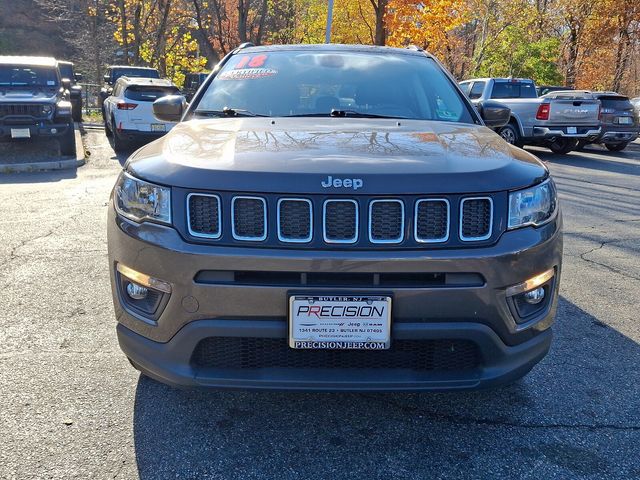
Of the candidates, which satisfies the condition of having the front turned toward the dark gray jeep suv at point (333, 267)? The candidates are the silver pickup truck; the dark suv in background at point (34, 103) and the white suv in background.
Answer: the dark suv in background

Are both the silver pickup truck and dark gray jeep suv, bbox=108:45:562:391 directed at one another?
no

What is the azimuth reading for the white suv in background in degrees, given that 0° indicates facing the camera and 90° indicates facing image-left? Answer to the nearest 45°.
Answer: approximately 180°

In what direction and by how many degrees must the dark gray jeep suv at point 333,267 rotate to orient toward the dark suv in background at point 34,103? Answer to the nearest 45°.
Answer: approximately 135° to its right

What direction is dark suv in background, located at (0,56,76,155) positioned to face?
toward the camera

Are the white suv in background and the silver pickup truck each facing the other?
no

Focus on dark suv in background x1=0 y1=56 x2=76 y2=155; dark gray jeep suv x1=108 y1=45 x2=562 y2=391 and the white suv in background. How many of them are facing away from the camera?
1

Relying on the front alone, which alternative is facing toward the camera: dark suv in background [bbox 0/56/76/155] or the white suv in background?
the dark suv in background

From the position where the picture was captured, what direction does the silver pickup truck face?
facing away from the viewer and to the left of the viewer

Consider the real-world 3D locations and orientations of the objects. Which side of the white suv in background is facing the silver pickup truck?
right

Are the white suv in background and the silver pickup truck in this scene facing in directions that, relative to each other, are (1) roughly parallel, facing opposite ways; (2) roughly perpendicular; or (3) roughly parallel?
roughly parallel

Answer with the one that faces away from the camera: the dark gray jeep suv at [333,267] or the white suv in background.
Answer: the white suv in background

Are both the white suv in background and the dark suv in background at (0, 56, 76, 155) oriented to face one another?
no

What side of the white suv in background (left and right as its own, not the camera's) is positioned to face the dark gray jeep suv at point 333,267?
back

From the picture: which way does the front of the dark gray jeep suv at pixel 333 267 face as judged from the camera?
facing the viewer

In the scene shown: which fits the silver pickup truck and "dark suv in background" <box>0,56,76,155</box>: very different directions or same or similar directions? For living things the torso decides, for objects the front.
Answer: very different directions

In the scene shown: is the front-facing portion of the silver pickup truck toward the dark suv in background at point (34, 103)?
no

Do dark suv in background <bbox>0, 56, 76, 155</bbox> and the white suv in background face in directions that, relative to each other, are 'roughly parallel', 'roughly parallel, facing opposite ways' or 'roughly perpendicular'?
roughly parallel, facing opposite ways

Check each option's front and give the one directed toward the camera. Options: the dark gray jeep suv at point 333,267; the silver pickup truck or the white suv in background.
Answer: the dark gray jeep suv

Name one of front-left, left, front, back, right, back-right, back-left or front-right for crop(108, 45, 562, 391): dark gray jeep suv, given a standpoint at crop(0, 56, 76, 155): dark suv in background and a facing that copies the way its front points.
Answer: front
